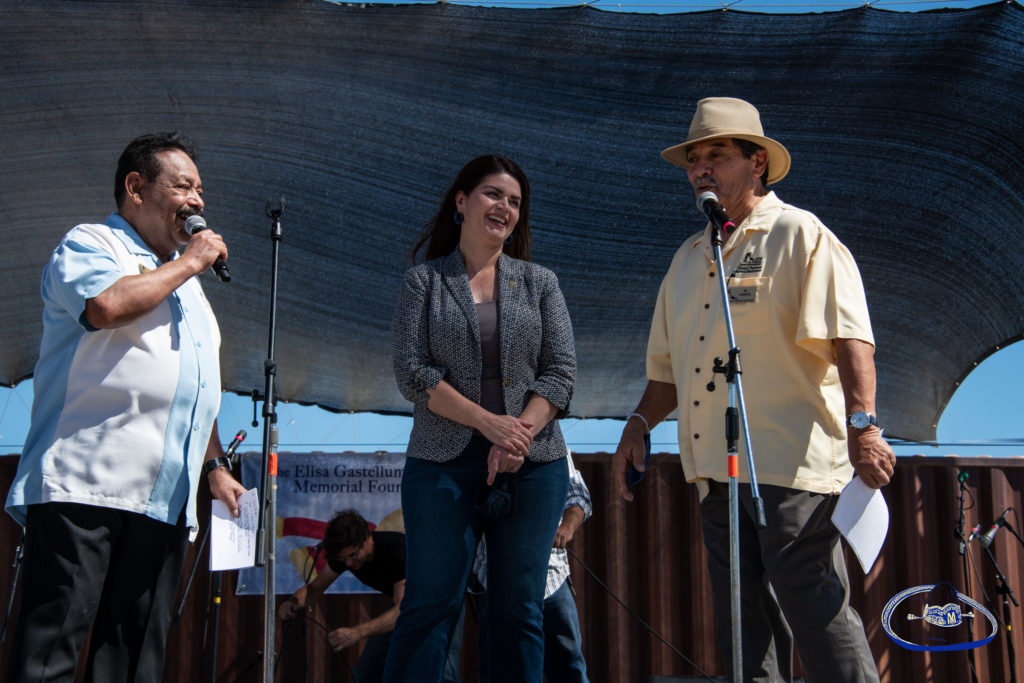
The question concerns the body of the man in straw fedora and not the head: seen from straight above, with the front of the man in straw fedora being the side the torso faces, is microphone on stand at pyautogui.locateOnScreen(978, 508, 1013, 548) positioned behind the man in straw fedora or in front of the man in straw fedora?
behind

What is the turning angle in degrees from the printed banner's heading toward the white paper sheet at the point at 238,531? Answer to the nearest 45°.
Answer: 0° — it already faces it

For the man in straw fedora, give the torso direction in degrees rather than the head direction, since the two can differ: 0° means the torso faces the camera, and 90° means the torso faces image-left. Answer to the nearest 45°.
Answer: approximately 45°

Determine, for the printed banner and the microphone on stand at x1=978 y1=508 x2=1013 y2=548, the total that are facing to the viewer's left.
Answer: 1

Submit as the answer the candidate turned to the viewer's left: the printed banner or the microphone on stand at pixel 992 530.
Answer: the microphone on stand

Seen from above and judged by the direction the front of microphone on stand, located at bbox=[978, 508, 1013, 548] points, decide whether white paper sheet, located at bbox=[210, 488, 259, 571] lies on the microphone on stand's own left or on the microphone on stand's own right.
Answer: on the microphone on stand's own left

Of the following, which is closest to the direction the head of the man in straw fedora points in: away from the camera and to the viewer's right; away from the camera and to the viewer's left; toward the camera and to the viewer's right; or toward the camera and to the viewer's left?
toward the camera and to the viewer's left

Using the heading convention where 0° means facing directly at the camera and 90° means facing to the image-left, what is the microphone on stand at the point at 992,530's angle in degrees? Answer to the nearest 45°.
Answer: approximately 90°

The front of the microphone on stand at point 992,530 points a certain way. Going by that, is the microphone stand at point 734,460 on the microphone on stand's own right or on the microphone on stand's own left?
on the microphone on stand's own left

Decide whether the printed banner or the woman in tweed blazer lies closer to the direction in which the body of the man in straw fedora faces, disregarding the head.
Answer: the woman in tweed blazer

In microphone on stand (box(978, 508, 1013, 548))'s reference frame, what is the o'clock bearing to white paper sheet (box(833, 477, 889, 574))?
The white paper sheet is roughly at 9 o'clock from the microphone on stand.

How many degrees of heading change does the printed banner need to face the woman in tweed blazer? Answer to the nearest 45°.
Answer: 0° — it already faces them

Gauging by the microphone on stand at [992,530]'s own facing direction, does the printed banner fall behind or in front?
in front
